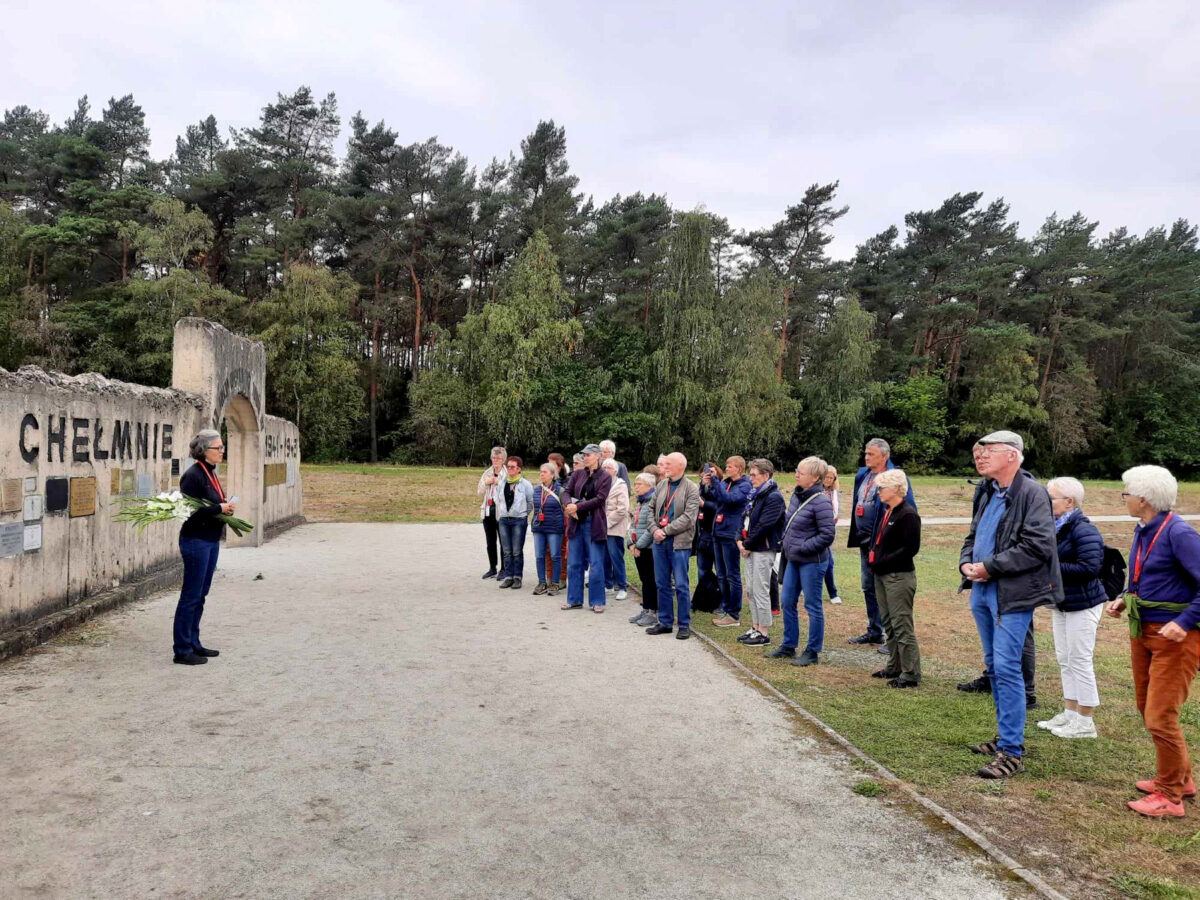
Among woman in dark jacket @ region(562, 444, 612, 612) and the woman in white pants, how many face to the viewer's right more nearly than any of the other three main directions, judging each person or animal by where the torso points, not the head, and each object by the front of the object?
0

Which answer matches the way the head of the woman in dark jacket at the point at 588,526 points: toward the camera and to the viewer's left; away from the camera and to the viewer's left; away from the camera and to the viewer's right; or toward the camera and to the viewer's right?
toward the camera and to the viewer's left

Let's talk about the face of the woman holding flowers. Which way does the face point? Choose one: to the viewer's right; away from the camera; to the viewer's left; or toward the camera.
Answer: to the viewer's right

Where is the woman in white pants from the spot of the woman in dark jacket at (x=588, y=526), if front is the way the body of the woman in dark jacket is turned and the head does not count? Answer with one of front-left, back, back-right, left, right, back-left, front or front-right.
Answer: left

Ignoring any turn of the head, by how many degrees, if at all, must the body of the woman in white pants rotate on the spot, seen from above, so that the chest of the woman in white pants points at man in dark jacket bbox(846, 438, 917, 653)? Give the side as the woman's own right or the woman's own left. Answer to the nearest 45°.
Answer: approximately 45° to the woman's own right

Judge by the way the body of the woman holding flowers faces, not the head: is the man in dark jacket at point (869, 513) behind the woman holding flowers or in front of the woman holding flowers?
in front

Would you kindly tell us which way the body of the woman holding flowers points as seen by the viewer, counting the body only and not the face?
to the viewer's right

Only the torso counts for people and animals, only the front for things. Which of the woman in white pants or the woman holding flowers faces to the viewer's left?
the woman in white pants

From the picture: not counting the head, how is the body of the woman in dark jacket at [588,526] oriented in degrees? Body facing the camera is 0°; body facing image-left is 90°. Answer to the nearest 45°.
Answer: approximately 45°

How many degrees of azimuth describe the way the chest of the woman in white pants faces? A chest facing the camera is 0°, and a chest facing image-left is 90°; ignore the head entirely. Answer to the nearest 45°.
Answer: approximately 90°

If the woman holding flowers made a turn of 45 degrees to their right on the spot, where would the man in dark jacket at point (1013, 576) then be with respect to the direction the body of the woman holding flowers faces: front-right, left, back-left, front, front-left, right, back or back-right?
front

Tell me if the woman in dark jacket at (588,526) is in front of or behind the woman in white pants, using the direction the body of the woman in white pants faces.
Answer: in front

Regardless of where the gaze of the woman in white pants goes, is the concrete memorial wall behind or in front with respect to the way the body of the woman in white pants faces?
in front
